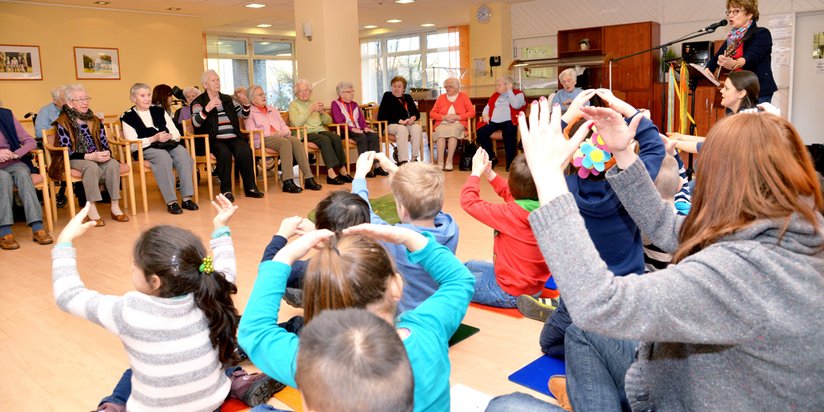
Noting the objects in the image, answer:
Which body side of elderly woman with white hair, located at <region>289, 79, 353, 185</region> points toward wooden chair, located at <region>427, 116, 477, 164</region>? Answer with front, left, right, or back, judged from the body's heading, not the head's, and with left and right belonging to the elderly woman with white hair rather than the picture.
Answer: left

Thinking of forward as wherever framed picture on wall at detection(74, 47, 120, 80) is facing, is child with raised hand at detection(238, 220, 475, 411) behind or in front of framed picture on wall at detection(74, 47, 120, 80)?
in front

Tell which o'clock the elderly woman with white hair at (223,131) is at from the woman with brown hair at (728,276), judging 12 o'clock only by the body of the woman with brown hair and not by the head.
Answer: The elderly woman with white hair is roughly at 12 o'clock from the woman with brown hair.

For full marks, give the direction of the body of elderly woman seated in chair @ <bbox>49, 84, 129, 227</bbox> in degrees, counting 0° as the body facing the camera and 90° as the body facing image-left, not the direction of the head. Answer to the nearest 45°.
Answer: approximately 315°

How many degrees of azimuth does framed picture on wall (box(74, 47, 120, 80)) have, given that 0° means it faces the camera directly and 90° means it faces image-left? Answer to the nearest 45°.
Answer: approximately 0°

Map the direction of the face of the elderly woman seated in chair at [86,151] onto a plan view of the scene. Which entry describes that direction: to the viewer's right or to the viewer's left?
to the viewer's right

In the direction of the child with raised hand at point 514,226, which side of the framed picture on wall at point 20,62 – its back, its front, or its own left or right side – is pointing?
front

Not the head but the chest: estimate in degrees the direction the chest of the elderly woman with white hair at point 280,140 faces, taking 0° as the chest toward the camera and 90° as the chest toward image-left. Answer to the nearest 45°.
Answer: approximately 315°

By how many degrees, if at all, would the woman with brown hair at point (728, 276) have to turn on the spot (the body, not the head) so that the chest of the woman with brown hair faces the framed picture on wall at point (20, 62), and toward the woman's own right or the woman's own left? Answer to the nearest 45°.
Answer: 0° — they already face it

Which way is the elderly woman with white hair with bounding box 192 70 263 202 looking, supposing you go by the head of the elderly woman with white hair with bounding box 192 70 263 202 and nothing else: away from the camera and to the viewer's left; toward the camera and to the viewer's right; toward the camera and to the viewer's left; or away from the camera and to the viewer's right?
toward the camera and to the viewer's right
